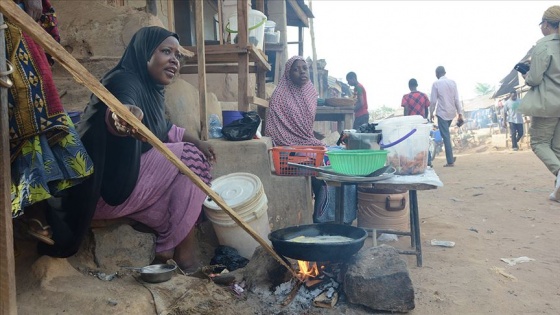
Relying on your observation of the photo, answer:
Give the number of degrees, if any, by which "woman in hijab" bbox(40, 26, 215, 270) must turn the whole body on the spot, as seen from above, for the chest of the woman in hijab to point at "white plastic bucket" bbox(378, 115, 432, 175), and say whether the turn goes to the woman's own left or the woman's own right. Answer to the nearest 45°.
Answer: approximately 45° to the woman's own left

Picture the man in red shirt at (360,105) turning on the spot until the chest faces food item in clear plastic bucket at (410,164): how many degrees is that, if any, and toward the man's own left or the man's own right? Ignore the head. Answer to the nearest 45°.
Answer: approximately 90° to the man's own left

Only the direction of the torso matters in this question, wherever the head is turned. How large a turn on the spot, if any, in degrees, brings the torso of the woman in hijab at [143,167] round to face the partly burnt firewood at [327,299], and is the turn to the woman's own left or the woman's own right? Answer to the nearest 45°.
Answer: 0° — they already face it

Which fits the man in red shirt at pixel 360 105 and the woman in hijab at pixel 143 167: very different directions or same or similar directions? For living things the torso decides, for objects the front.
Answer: very different directions

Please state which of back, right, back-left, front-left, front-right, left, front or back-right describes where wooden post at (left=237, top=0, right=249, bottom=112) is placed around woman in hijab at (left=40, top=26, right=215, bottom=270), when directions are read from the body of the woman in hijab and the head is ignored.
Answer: left

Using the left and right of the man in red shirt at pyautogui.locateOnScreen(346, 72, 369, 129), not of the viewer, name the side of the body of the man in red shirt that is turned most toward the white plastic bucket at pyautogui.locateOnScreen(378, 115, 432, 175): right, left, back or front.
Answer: left

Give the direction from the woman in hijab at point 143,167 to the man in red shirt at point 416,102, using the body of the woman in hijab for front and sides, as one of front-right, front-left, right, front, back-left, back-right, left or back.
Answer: left

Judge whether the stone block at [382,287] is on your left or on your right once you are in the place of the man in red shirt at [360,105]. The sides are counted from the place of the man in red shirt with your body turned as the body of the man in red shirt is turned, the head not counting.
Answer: on your left

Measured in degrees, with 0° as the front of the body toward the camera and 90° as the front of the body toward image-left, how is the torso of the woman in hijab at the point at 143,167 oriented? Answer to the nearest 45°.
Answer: approximately 315°

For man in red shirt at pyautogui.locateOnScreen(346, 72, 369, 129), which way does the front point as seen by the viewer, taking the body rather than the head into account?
to the viewer's left
